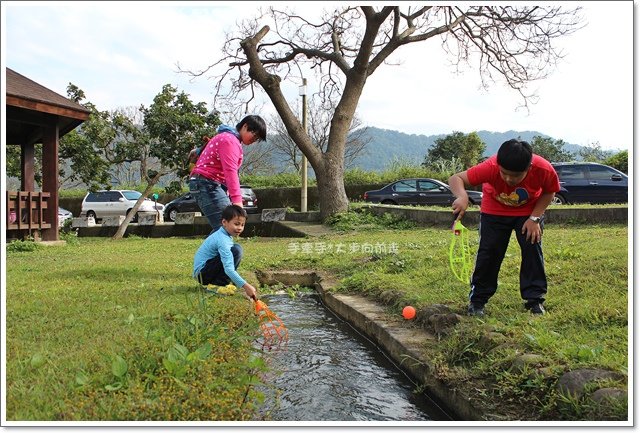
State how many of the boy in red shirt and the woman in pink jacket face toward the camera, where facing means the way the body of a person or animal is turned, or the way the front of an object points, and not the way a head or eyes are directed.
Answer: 1

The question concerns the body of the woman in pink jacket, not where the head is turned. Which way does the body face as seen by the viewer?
to the viewer's right

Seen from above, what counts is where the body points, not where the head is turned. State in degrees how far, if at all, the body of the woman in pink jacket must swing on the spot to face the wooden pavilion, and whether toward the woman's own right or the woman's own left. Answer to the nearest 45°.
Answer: approximately 135° to the woman's own left

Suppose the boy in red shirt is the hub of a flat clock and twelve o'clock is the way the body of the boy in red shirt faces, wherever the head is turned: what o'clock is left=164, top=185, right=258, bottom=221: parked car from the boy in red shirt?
The parked car is roughly at 5 o'clock from the boy in red shirt.

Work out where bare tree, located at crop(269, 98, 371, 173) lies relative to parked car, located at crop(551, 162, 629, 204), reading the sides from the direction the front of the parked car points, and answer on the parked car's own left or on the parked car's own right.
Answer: on the parked car's own left
